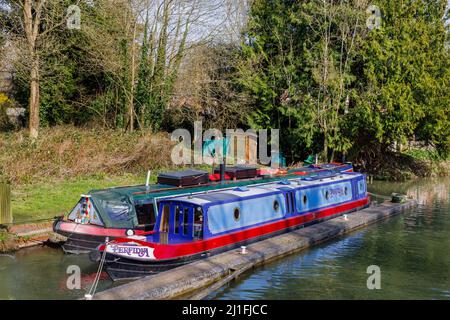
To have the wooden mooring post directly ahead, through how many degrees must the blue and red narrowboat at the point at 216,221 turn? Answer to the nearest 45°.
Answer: approximately 45° to its right

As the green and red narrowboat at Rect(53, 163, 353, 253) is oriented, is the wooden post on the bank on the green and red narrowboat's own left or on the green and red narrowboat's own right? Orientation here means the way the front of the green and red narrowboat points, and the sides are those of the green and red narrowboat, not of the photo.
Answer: on the green and red narrowboat's own right

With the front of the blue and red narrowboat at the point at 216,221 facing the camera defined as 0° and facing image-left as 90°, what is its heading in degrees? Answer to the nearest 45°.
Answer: approximately 45°

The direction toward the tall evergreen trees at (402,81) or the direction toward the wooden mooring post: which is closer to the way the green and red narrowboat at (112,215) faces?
the wooden mooring post

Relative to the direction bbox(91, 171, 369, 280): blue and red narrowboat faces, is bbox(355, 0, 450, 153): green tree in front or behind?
behind

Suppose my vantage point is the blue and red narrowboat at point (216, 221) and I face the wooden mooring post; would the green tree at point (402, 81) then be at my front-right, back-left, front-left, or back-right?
back-right

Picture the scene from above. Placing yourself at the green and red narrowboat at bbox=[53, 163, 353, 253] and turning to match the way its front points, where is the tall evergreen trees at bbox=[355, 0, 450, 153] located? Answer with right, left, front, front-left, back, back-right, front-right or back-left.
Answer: back

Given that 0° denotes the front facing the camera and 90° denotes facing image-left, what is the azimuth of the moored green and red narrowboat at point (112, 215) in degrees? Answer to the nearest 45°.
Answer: approximately 45°
